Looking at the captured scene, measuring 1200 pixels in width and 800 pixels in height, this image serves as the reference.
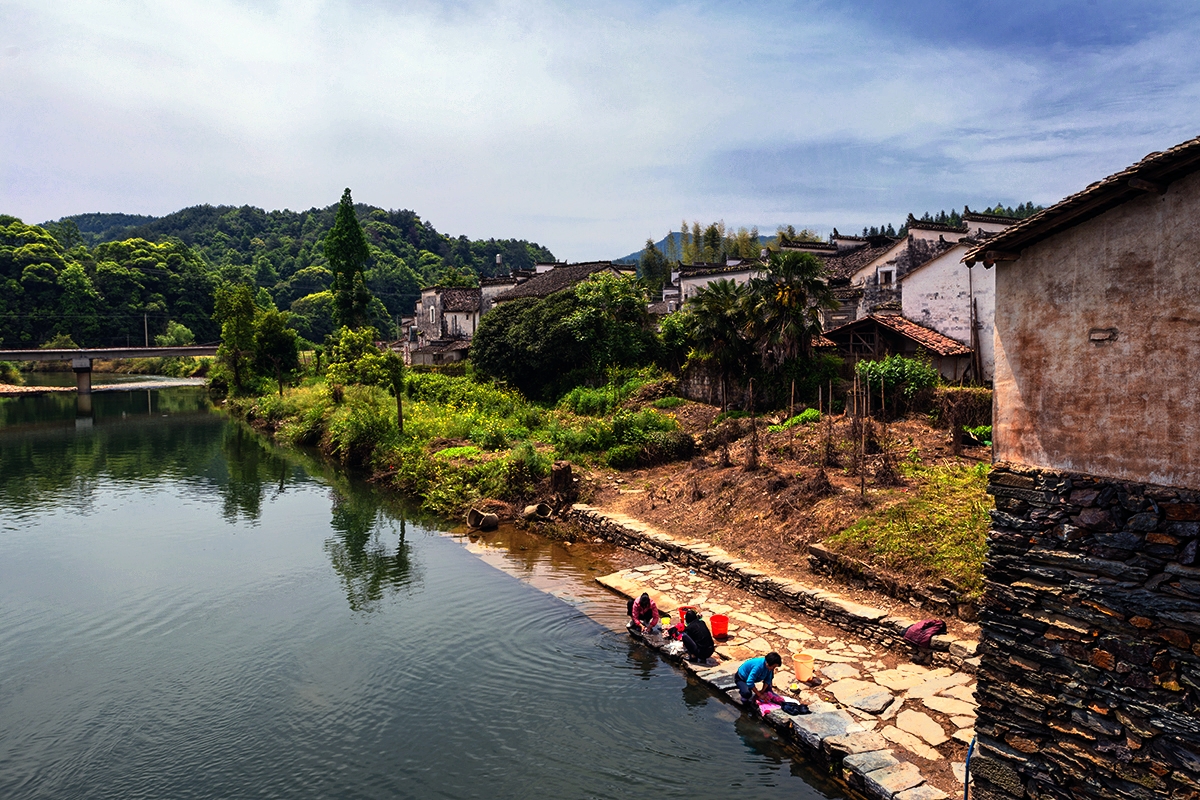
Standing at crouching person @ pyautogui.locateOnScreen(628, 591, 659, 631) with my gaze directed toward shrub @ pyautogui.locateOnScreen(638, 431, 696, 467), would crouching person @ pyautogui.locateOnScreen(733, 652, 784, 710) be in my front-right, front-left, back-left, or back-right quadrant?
back-right

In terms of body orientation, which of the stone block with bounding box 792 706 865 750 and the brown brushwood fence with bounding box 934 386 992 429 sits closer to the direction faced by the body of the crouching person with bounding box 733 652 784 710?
the stone block

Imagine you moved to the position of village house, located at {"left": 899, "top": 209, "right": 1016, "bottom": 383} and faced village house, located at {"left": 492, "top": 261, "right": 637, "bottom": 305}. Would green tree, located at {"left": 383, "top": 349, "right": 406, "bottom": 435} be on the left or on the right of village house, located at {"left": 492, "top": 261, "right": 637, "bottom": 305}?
left

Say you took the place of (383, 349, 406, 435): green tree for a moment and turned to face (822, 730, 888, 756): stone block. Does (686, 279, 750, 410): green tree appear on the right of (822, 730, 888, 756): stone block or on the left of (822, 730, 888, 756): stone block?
left
